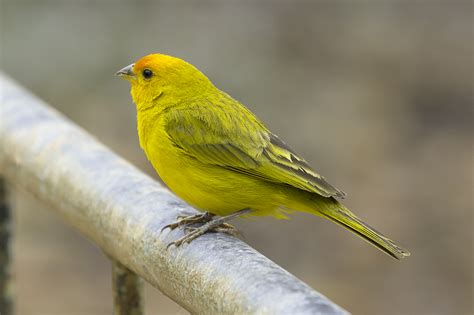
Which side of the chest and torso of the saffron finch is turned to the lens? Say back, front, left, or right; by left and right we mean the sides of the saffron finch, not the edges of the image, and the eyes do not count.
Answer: left
